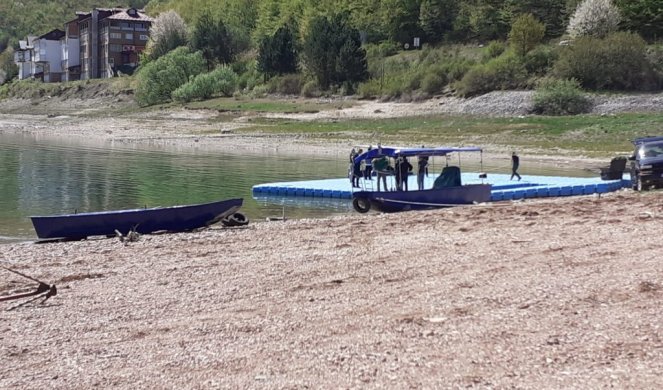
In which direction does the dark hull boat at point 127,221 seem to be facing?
to the viewer's right

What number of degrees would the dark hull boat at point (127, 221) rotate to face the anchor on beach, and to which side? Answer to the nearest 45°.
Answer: approximately 90° to its right

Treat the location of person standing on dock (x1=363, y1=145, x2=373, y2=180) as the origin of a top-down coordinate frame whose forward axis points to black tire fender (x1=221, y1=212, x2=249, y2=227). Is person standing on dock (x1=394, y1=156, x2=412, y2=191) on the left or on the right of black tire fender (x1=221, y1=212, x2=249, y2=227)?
left

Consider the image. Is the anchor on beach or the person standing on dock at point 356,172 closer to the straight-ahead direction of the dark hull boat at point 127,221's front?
the person standing on dock

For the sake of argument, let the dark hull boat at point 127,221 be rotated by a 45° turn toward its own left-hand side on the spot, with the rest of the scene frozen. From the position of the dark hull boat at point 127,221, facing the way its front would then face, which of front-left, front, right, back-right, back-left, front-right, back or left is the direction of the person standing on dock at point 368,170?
front
